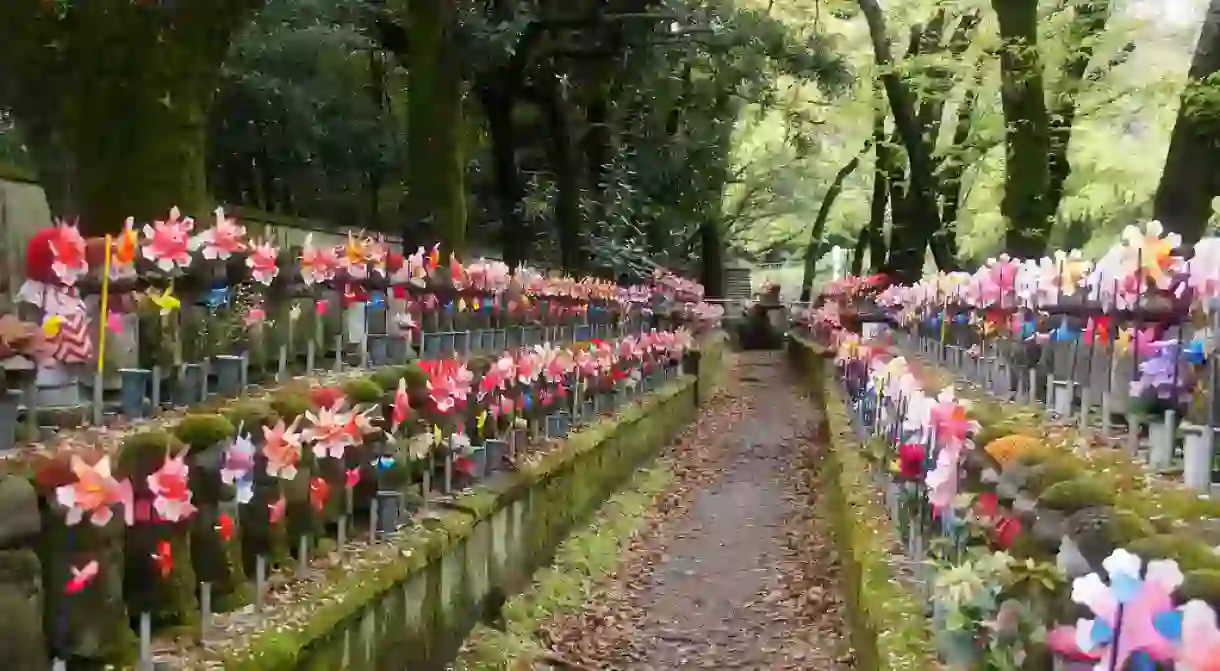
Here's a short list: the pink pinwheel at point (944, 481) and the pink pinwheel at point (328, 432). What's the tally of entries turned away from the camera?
0

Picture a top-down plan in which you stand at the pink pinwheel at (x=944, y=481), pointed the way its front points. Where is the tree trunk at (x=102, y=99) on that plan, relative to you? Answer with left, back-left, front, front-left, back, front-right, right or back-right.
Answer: front-right

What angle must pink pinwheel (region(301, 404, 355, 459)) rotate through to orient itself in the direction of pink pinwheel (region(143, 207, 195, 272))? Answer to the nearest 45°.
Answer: approximately 135° to its right

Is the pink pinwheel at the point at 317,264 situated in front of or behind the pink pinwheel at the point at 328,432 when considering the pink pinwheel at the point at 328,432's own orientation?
behind

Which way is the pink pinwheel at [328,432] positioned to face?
toward the camera

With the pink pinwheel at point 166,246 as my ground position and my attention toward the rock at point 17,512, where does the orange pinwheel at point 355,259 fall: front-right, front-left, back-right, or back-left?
back-left

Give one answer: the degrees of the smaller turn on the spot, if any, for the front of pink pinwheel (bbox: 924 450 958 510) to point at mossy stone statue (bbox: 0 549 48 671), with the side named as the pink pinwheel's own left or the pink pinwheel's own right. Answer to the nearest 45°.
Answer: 0° — it already faces it

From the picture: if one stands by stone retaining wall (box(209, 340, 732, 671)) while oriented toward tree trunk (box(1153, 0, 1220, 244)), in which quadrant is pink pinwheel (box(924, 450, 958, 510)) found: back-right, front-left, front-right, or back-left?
front-right

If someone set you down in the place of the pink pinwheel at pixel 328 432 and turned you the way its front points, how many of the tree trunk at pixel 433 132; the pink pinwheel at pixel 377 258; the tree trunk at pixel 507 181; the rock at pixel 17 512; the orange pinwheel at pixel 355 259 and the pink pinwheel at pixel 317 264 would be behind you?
5

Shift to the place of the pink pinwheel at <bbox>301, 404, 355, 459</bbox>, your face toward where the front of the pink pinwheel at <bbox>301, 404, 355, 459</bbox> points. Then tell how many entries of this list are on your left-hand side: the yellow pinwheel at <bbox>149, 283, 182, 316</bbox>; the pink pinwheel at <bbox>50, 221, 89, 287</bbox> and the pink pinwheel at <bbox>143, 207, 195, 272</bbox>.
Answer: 0

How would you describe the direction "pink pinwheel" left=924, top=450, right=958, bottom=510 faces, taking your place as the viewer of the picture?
facing the viewer and to the left of the viewer

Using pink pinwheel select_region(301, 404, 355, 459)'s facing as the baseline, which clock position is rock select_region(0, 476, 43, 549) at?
The rock is roughly at 1 o'clock from the pink pinwheel.

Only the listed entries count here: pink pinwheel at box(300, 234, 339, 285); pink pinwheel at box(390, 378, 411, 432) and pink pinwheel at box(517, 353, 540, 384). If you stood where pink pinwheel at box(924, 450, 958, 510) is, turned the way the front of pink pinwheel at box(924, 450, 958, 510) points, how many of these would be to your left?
0

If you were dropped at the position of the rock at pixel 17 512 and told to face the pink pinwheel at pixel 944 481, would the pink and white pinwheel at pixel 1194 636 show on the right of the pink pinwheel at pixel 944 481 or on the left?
right

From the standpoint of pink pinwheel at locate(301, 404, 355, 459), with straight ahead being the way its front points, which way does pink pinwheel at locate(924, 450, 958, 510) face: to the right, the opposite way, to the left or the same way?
to the right
